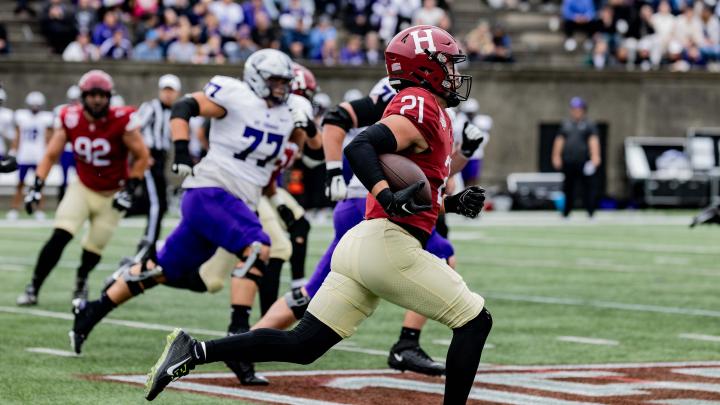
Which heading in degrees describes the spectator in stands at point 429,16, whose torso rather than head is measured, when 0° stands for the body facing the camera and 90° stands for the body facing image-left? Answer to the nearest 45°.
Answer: approximately 0°

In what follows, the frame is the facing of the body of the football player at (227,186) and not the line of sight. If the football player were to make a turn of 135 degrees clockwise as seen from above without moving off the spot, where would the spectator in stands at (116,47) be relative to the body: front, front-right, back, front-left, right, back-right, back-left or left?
right

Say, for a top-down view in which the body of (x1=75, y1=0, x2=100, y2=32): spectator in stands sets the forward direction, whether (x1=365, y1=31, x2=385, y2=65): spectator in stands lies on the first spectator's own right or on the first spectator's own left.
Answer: on the first spectator's own left

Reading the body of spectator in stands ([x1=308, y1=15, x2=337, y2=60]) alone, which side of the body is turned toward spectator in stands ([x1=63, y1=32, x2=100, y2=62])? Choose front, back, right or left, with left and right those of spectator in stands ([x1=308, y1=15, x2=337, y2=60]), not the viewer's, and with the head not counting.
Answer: right

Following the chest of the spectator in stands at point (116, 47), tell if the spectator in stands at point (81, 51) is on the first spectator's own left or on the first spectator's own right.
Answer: on the first spectator's own right

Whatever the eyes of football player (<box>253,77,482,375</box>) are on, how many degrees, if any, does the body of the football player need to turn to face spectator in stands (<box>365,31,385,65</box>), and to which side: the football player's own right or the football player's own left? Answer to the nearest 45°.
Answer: approximately 90° to the football player's own left

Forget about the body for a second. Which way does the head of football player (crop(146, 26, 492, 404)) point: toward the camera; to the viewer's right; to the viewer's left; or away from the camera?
to the viewer's right

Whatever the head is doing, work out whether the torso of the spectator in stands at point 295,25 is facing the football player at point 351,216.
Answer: yes

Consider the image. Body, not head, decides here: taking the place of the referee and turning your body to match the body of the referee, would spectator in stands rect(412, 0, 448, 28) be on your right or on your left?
on your left

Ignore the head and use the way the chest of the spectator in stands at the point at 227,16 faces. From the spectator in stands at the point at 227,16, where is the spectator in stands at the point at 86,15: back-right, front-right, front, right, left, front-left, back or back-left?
right

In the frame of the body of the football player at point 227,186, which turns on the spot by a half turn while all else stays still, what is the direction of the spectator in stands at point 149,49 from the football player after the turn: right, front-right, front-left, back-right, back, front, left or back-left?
front-right

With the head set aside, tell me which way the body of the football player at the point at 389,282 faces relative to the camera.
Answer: to the viewer's right

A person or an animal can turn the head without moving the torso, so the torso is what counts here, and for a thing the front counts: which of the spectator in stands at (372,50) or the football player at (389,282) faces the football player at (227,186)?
the spectator in stands
